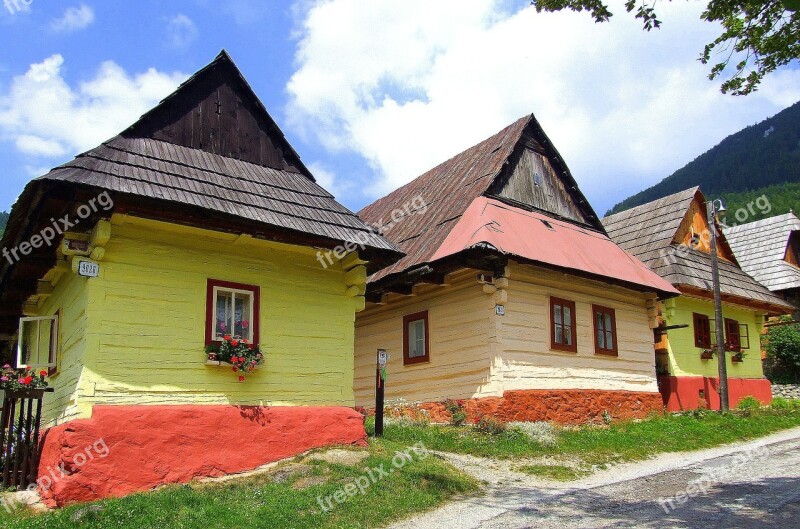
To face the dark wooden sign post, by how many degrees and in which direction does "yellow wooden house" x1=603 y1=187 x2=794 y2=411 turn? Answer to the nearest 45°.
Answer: approximately 45° to its right

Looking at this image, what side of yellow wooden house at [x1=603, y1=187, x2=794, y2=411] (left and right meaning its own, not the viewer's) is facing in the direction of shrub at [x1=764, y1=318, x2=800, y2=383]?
left

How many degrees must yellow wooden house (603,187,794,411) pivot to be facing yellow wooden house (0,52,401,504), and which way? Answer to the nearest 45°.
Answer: approximately 90° to its right

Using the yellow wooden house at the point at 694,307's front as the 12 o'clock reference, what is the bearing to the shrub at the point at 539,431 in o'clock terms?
The shrub is roughly at 2 o'clock from the yellow wooden house.

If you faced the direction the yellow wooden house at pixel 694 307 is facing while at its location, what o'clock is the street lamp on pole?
The street lamp on pole is roughly at 1 o'clock from the yellow wooden house.

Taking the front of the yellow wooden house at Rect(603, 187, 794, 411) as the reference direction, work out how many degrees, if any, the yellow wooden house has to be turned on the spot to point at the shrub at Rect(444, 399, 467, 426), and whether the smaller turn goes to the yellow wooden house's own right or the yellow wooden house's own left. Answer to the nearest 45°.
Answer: approximately 90° to the yellow wooden house's own right

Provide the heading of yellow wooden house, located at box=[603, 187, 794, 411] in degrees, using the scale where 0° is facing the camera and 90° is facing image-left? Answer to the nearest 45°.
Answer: approximately 315°

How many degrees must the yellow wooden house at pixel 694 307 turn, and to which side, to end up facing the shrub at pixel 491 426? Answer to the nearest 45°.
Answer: approximately 45° to its right

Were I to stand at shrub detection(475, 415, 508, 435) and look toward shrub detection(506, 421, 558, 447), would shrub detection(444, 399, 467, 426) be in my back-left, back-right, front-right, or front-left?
back-left
